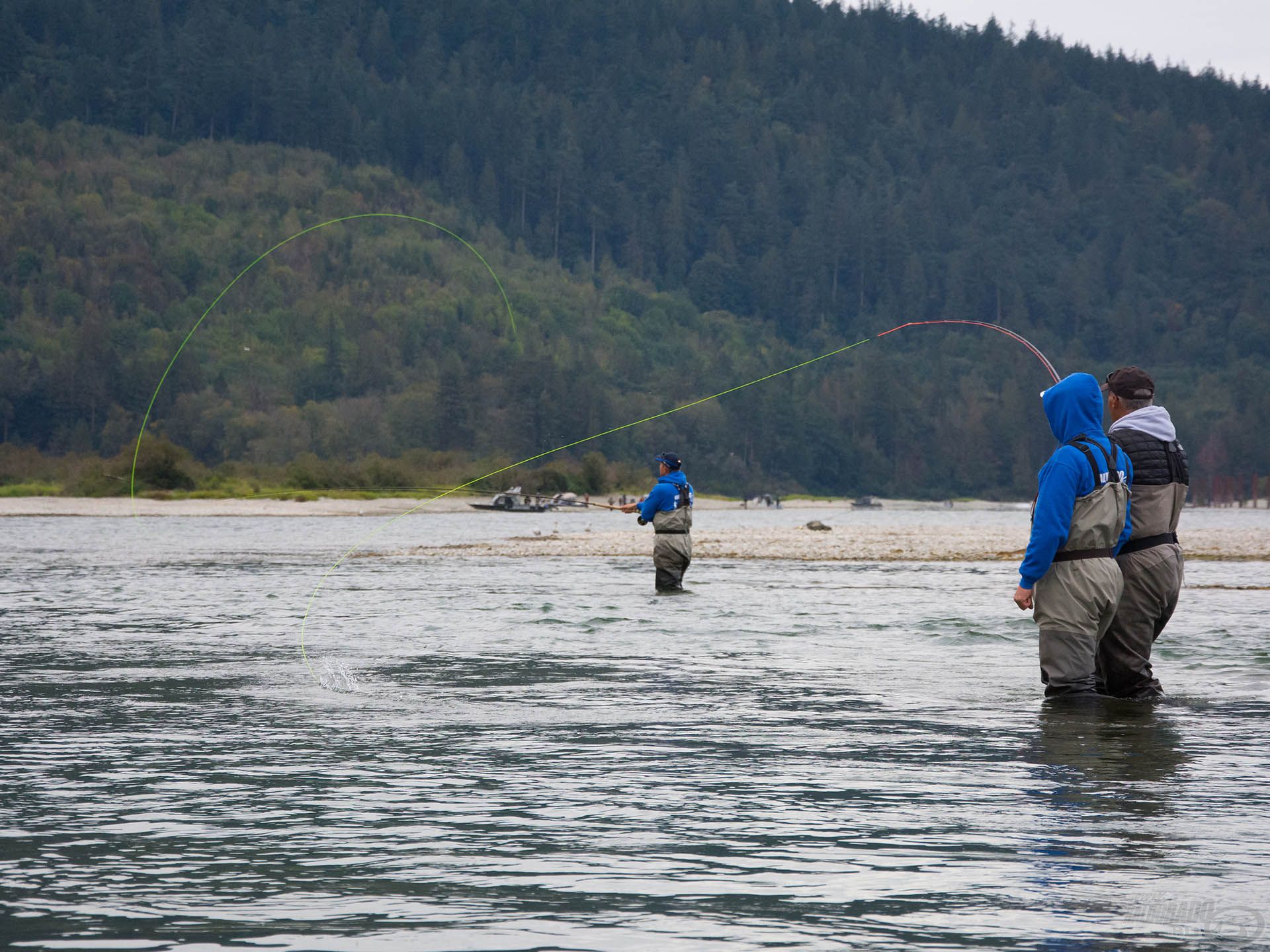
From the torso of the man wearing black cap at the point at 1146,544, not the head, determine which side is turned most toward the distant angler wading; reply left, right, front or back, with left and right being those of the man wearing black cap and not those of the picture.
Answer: front

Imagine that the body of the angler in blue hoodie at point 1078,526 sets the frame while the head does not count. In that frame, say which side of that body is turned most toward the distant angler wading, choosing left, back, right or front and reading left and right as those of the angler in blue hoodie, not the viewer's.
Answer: front

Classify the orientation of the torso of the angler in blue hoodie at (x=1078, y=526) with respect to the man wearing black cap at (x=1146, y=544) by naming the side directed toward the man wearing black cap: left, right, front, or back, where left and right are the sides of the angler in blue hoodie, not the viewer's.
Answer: right

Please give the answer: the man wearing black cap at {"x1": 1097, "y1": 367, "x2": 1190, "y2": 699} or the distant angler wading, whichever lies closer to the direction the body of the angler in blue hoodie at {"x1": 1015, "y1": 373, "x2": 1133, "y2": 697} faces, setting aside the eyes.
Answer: the distant angler wading

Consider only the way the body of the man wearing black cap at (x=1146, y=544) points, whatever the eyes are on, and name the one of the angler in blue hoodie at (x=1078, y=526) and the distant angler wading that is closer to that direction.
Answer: the distant angler wading

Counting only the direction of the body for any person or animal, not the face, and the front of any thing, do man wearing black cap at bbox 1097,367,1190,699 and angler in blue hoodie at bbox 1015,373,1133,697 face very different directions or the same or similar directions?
same or similar directions

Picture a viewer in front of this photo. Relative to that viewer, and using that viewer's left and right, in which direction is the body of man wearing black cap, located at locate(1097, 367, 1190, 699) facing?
facing away from the viewer and to the left of the viewer

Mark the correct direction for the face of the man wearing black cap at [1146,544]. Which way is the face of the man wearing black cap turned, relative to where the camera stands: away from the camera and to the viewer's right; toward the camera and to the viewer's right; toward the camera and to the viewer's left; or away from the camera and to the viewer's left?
away from the camera and to the viewer's left

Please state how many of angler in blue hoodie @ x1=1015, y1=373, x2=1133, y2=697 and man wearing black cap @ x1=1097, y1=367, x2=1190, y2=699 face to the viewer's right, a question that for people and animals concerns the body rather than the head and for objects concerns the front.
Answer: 0

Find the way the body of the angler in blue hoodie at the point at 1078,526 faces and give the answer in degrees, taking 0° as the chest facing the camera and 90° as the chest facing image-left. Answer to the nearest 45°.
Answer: approximately 135°
